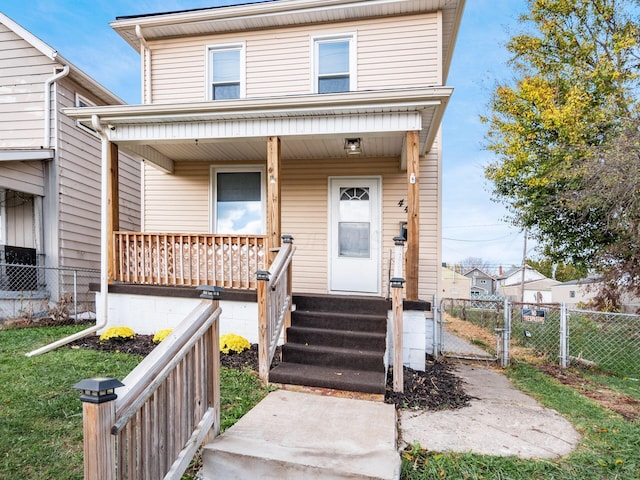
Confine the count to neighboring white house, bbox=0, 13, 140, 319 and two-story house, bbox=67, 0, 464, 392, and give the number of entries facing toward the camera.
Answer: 2

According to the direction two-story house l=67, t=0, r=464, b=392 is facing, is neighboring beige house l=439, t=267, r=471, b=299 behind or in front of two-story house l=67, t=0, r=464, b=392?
behind

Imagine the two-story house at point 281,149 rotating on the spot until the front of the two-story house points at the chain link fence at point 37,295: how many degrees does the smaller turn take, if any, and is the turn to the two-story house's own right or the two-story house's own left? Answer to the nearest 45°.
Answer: approximately 90° to the two-story house's own right

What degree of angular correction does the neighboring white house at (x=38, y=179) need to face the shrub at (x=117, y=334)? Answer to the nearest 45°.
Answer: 0° — it already faces it

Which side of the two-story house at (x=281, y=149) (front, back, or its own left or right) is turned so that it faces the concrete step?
front

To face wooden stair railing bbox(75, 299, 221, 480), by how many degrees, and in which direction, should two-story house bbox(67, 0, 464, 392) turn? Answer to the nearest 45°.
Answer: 0° — it already faces it

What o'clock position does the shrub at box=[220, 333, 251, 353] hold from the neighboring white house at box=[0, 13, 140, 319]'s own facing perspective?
The shrub is roughly at 11 o'clock from the neighboring white house.

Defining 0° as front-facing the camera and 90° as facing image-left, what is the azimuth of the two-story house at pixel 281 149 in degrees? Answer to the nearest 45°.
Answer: approximately 0°

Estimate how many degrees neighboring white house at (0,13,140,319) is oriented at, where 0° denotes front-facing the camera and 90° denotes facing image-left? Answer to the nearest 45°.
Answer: approximately 0°

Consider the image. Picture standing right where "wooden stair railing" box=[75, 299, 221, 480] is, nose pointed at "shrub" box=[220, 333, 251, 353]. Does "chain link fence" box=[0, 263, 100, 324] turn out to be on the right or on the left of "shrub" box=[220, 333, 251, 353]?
left
